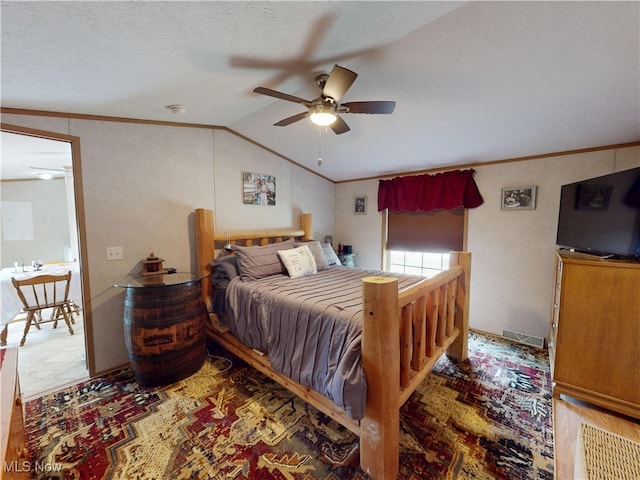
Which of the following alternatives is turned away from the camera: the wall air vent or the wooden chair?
the wooden chair

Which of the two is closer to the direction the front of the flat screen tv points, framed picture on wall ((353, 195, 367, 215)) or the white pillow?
the white pillow

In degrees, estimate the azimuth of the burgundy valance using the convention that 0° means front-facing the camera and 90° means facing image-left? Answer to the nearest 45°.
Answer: approximately 45°

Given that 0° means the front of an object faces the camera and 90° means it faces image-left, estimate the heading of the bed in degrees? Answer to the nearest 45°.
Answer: approximately 315°

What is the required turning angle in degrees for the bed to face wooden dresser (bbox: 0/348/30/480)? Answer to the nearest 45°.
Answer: approximately 90° to its right

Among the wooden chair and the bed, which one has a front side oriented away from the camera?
the wooden chair

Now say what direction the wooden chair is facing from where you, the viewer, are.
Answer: facing away from the viewer

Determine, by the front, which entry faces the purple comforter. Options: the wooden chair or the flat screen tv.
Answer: the flat screen tv

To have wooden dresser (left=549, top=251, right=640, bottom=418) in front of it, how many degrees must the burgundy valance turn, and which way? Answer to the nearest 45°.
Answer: approximately 90° to its left
